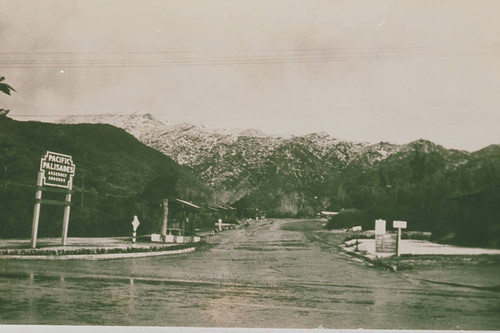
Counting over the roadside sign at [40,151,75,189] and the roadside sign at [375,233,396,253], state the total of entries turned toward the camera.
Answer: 2

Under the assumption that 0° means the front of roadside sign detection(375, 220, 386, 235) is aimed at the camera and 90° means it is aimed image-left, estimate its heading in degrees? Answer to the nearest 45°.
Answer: approximately 0°

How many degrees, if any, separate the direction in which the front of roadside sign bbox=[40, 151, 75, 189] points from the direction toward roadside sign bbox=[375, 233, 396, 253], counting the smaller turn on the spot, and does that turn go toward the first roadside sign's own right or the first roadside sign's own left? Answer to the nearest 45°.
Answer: approximately 90° to the first roadside sign's own left

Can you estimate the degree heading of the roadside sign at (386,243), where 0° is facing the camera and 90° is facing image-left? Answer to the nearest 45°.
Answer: approximately 0°

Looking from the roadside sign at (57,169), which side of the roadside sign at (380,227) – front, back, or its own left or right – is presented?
right

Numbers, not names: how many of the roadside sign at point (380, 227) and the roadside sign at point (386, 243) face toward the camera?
2

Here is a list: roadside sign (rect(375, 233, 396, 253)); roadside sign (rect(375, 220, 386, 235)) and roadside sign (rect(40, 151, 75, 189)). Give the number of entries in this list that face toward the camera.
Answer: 3

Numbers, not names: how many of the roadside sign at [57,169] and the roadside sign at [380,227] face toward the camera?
2

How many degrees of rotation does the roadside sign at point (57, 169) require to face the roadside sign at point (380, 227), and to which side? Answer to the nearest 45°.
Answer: approximately 90° to its left
